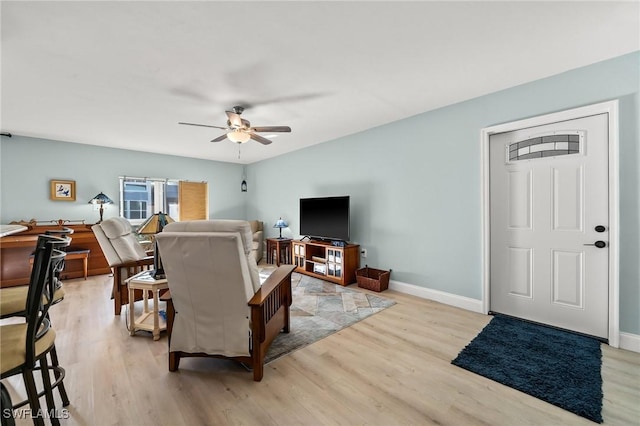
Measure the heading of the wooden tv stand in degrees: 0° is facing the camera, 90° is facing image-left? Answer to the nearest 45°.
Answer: approximately 45°

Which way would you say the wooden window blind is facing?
toward the camera

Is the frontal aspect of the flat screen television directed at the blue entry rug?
no

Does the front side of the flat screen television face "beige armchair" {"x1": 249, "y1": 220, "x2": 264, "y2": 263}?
no

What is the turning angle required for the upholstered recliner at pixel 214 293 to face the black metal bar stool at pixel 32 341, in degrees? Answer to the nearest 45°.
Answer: approximately 180°

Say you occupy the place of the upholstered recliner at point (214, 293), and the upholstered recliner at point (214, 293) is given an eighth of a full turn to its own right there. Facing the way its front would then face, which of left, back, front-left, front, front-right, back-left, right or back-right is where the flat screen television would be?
front-left

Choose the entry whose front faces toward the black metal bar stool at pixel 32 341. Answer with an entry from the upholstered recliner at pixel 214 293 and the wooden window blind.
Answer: the wooden window blind

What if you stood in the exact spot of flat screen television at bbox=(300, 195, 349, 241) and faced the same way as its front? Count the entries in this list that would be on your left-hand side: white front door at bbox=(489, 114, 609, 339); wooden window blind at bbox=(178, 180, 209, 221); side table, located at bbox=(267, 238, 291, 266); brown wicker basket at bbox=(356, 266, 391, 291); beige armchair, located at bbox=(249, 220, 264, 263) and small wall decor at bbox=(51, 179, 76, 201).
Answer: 2

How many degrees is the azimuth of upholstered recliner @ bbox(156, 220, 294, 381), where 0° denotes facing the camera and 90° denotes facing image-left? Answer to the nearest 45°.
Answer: approximately 225°

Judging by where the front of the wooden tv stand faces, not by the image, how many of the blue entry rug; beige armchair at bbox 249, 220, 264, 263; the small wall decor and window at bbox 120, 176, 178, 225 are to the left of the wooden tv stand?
1

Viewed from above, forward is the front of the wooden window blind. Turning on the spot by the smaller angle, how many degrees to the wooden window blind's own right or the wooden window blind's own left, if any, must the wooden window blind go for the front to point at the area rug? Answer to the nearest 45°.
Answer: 0° — it already faces it

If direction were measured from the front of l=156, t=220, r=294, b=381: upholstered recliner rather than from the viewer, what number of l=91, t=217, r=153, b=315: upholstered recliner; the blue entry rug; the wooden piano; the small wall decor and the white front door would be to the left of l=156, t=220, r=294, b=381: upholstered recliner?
3

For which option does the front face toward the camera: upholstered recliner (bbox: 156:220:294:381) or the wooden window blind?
the wooden window blind

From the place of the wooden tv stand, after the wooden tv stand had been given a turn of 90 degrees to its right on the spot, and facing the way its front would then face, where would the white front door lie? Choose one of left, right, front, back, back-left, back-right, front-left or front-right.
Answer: back

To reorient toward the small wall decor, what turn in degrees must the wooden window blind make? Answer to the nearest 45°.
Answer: approximately 90° to its right

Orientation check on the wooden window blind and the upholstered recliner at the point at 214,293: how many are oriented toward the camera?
1

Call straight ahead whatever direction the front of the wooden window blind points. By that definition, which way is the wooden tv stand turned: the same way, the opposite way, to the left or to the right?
to the right

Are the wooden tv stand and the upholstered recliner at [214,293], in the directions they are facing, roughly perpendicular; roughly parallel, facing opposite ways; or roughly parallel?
roughly parallel, facing opposite ways

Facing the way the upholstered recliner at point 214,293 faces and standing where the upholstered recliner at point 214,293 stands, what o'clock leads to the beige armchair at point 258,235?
The beige armchair is roughly at 11 o'clock from the upholstered recliner.

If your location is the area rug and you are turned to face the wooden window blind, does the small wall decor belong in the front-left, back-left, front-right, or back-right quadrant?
front-left

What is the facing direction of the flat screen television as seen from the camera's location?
facing the viewer and to the left of the viewer
